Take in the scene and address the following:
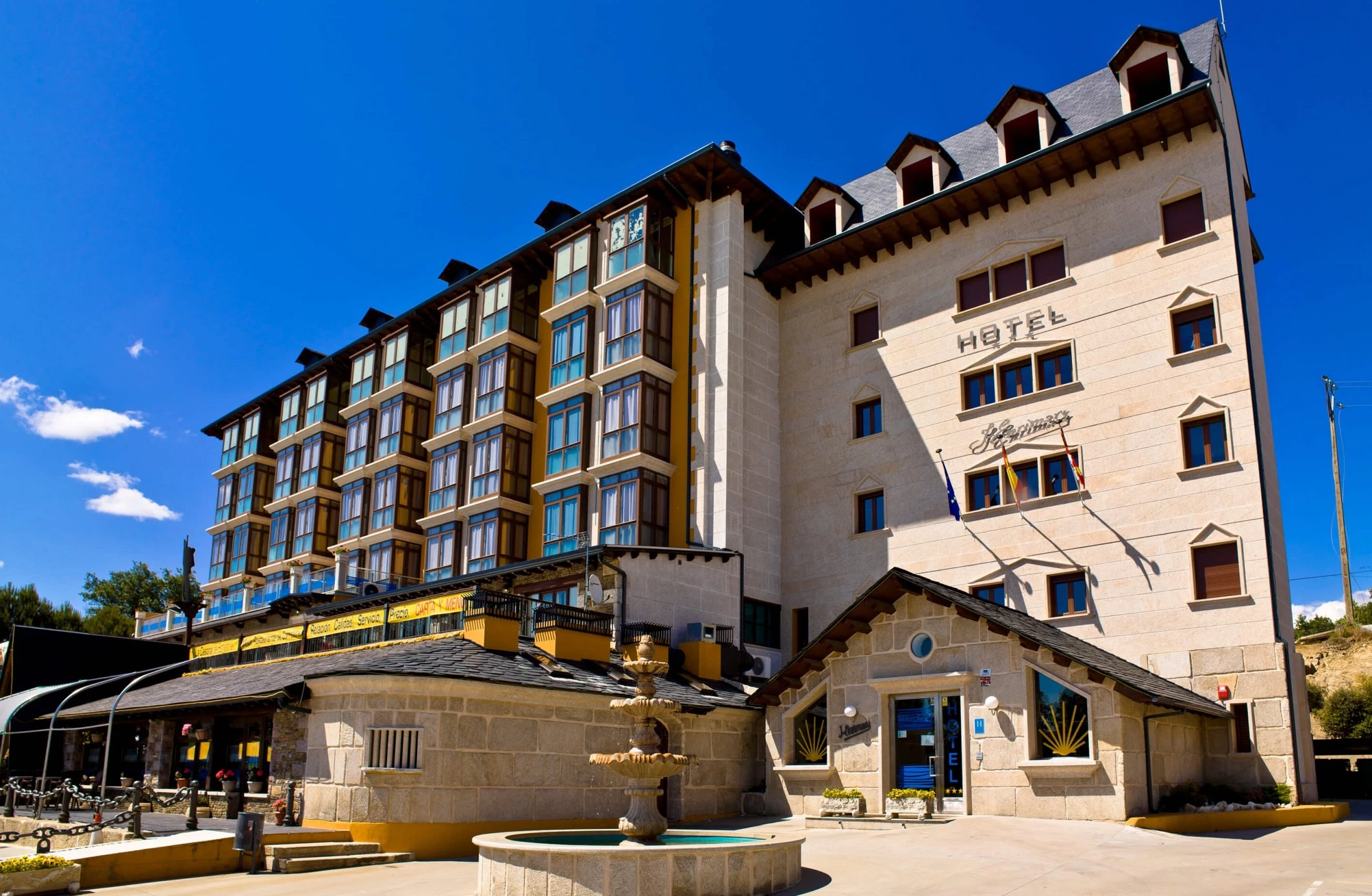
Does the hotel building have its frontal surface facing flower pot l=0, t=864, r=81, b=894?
yes

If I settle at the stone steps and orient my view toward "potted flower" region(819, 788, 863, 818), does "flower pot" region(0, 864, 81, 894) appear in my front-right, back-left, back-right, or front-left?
back-right

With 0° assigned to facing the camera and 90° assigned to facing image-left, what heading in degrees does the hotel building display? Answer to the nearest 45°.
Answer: approximately 45°

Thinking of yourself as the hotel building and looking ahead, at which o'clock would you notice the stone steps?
The stone steps is roughly at 12 o'clock from the hotel building.

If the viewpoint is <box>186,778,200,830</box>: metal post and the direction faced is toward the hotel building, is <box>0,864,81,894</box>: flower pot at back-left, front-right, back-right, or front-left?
back-right

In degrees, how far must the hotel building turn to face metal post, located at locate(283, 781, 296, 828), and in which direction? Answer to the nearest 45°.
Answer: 0° — it already faces it

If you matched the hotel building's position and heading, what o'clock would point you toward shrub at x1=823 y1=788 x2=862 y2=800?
The shrub is roughly at 11 o'clock from the hotel building.

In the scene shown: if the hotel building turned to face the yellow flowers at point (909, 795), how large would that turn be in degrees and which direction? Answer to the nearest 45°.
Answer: approximately 45° to its left
